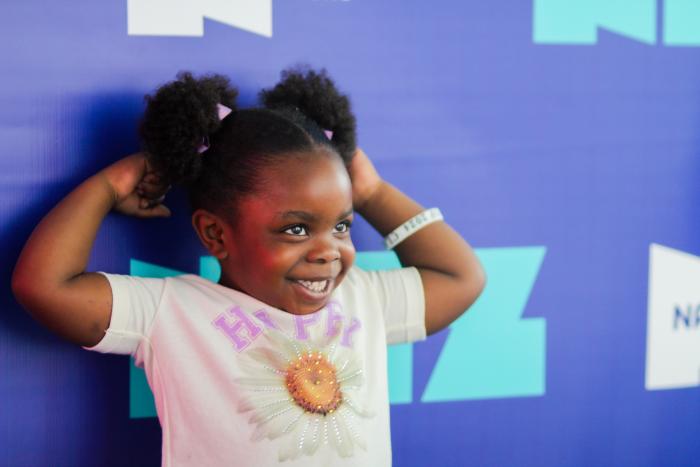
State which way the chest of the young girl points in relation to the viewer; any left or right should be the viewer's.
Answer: facing the viewer and to the right of the viewer

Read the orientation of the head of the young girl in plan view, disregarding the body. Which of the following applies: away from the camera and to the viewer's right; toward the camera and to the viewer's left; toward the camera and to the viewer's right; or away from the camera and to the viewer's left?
toward the camera and to the viewer's right
